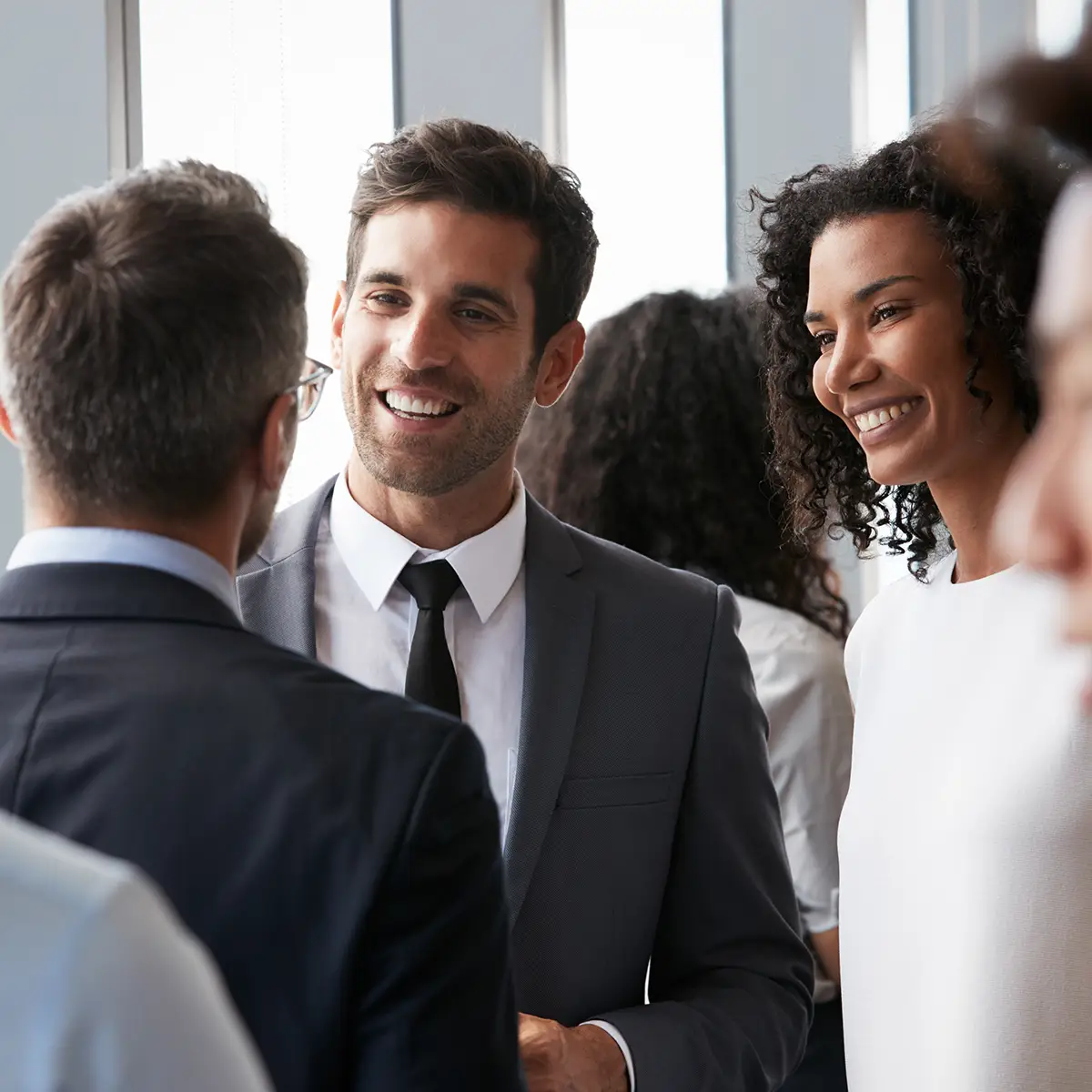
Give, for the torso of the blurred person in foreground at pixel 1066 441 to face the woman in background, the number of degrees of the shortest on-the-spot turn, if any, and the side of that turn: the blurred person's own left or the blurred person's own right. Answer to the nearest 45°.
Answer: approximately 90° to the blurred person's own right

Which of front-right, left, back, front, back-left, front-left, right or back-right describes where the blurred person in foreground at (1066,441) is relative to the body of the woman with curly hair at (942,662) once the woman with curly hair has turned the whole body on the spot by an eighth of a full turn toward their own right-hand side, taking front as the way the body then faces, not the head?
left

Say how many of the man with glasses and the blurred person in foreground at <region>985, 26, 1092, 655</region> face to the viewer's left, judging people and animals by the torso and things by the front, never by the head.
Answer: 1

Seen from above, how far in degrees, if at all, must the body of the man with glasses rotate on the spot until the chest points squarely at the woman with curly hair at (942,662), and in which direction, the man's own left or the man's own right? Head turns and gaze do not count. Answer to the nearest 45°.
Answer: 0° — they already face them

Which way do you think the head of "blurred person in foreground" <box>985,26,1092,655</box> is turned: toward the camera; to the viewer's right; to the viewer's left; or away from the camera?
to the viewer's left

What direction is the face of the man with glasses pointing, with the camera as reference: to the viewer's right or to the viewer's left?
to the viewer's right

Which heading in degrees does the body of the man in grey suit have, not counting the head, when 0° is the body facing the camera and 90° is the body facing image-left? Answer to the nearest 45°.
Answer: approximately 45°

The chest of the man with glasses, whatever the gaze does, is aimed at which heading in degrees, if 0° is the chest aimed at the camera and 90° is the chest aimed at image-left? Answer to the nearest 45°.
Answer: approximately 225°

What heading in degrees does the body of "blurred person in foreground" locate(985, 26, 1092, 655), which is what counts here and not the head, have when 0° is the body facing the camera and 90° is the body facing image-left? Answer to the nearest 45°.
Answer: approximately 90°

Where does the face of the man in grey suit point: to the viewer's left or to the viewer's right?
to the viewer's left

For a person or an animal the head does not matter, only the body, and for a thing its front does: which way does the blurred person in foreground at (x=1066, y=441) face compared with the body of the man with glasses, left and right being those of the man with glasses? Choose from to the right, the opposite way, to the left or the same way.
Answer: to the left

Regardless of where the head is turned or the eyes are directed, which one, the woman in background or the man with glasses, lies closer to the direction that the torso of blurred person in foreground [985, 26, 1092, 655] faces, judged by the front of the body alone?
the man with glasses
